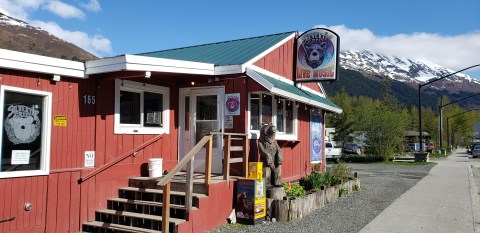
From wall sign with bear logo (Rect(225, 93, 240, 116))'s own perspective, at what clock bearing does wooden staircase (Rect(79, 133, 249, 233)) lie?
The wooden staircase is roughly at 1 o'clock from the wall sign with bear logo.

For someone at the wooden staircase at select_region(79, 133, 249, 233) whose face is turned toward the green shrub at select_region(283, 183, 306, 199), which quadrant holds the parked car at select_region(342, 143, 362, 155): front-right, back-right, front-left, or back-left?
front-left

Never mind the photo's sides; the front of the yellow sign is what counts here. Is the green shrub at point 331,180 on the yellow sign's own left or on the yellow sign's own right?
on the yellow sign's own left

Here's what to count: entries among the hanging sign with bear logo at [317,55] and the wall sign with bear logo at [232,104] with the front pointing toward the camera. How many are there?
2

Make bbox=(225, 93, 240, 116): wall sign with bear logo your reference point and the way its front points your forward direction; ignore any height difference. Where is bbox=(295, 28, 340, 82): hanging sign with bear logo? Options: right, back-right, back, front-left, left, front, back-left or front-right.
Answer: back-left

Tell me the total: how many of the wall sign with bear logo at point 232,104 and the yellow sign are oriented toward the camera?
2

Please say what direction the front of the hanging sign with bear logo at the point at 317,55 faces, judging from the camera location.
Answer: facing the viewer

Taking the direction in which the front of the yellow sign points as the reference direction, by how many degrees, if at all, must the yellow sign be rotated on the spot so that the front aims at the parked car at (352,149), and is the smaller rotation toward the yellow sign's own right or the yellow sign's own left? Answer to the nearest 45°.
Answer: approximately 135° to the yellow sign's own left

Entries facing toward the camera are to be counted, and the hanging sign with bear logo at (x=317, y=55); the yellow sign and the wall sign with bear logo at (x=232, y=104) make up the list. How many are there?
3

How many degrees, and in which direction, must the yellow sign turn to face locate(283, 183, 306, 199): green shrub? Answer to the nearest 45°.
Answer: approximately 90° to its left

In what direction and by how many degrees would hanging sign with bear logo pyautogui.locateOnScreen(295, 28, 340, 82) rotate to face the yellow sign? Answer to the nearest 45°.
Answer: approximately 45° to its right

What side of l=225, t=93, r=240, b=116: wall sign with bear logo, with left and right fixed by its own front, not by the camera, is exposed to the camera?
front
